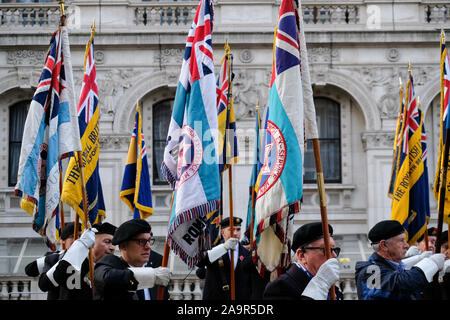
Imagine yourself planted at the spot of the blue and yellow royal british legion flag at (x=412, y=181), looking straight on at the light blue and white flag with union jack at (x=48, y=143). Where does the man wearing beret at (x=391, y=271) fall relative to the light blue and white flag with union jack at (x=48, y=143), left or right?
left

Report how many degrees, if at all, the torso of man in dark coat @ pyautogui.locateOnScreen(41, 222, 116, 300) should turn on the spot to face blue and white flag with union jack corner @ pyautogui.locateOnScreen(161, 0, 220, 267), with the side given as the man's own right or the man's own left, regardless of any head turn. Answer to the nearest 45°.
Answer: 0° — they already face it

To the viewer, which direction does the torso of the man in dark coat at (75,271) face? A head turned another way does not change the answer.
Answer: to the viewer's right
